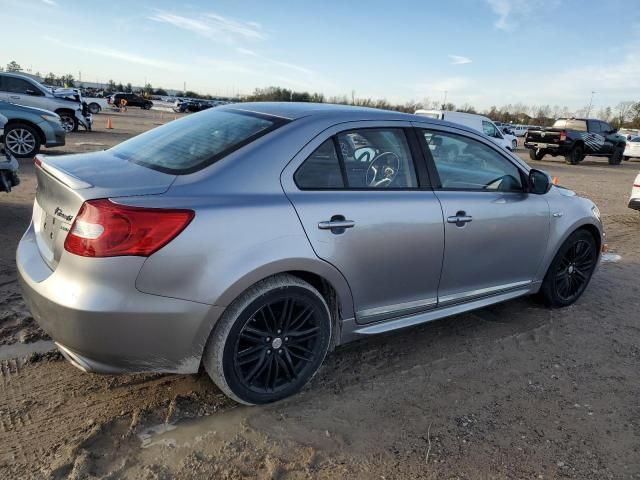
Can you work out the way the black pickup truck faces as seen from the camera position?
facing away from the viewer and to the right of the viewer

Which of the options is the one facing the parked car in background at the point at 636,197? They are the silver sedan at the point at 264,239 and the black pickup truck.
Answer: the silver sedan

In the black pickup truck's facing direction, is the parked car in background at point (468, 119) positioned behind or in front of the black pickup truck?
behind

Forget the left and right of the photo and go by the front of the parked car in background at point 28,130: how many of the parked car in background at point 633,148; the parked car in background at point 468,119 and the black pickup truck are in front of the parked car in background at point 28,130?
3

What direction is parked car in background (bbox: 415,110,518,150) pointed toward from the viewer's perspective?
to the viewer's right

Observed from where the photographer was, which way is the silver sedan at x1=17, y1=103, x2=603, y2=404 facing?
facing away from the viewer and to the right of the viewer

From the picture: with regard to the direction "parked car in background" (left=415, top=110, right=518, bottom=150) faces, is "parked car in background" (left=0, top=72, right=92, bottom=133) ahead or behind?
behind

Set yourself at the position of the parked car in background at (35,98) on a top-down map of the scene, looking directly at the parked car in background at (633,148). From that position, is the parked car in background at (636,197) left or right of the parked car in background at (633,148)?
right

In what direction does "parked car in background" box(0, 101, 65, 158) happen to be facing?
to the viewer's right

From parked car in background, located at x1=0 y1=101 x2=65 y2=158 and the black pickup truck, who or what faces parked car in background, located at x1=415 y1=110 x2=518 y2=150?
parked car in background, located at x1=0 y1=101 x2=65 y2=158
